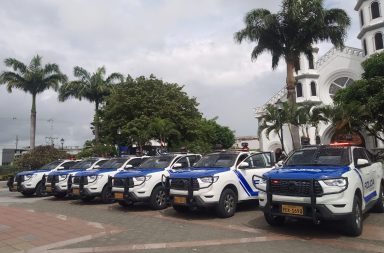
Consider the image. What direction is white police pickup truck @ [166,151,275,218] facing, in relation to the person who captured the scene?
facing the viewer and to the left of the viewer

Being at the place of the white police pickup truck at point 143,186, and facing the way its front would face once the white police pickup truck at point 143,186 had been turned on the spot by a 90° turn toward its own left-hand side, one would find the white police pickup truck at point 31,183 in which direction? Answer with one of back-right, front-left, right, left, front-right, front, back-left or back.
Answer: back

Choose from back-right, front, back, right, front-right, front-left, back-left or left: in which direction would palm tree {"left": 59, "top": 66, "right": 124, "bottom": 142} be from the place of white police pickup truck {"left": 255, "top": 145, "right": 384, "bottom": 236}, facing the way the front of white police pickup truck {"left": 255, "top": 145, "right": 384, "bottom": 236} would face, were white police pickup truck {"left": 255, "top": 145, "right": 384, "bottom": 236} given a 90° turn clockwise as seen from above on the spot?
front

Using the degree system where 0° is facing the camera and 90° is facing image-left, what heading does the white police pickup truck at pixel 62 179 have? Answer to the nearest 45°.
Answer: approximately 45°

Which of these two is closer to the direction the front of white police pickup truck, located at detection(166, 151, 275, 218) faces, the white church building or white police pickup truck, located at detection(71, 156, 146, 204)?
the white police pickup truck

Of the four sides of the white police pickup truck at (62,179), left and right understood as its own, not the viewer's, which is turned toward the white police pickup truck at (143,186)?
left

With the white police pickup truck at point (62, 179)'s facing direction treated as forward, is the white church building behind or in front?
behind

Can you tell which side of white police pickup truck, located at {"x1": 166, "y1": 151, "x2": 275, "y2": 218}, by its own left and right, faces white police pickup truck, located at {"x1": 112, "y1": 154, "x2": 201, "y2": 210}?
right

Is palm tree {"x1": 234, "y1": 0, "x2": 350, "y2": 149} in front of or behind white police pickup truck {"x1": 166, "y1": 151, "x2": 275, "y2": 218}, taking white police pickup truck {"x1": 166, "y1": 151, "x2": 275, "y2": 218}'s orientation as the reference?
behind

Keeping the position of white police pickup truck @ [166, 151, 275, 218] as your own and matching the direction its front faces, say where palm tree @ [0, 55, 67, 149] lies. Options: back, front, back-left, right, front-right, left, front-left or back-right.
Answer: right

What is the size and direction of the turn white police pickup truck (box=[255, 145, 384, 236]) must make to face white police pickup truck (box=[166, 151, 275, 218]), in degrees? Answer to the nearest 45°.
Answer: approximately 90° to its right

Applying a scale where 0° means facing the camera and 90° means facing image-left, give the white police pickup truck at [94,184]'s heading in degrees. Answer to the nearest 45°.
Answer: approximately 45°
